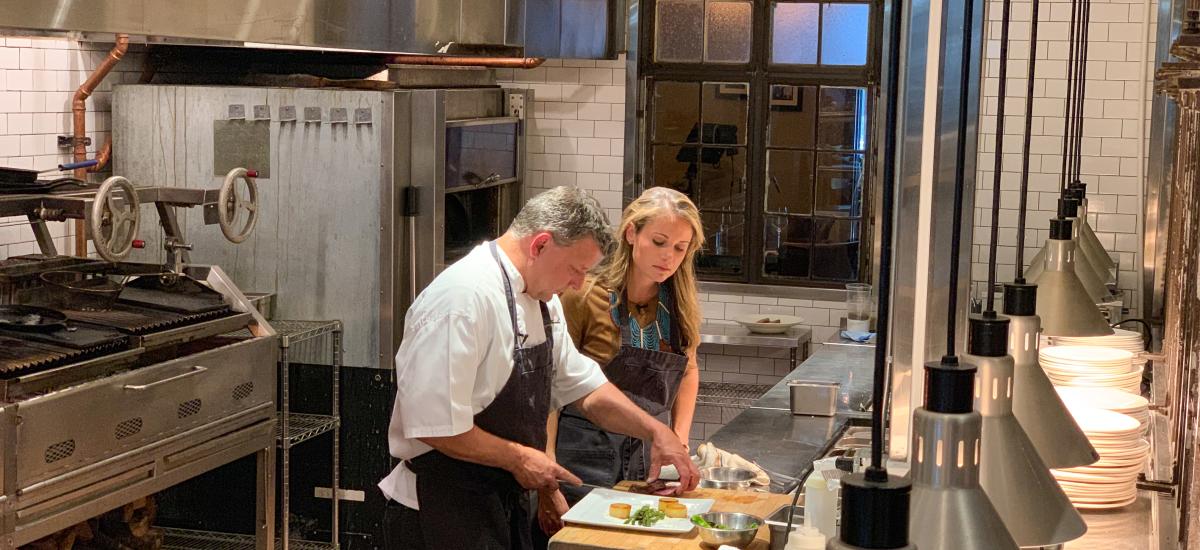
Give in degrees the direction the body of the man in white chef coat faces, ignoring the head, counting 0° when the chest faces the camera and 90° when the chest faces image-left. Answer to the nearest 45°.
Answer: approximately 315°

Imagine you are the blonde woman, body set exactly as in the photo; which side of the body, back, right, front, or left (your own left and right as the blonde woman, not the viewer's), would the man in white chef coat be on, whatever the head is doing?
right

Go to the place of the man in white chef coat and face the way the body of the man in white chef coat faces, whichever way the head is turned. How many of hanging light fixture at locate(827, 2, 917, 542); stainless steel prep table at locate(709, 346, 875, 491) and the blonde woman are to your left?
2

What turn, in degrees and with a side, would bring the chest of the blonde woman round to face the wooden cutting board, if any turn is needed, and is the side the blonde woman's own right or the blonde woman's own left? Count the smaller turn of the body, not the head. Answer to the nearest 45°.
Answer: approximately 45° to the blonde woman's own right

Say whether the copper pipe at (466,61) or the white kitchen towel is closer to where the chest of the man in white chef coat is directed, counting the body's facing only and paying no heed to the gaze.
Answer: the white kitchen towel

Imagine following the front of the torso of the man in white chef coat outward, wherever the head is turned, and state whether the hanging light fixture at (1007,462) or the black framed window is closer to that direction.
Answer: the hanging light fixture

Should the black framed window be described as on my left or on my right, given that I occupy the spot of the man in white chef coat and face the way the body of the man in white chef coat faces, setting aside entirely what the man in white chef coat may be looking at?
on my left

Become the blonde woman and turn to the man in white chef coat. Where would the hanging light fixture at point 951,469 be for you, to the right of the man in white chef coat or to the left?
left

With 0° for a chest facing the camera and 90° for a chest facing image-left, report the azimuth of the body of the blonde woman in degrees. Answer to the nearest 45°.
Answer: approximately 315°
